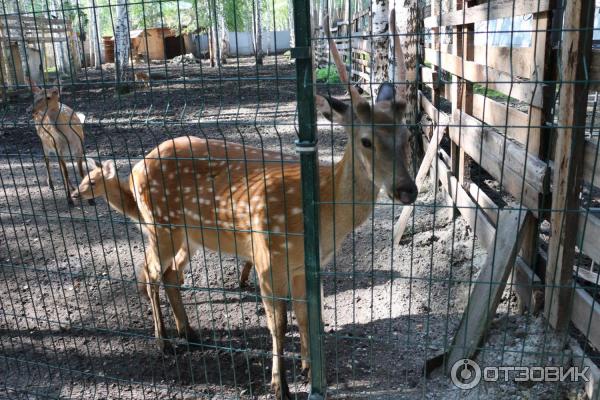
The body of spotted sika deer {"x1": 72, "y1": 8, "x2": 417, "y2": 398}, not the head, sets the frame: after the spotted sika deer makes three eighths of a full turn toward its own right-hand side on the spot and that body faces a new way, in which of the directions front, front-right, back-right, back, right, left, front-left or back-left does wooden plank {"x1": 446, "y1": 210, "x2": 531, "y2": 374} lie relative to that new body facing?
back

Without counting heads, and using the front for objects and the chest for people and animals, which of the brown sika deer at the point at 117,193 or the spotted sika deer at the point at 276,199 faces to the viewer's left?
the brown sika deer at the point at 117,193

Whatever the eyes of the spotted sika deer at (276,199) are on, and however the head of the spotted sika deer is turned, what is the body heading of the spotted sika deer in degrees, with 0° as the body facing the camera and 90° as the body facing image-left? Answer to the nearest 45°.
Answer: approximately 315°

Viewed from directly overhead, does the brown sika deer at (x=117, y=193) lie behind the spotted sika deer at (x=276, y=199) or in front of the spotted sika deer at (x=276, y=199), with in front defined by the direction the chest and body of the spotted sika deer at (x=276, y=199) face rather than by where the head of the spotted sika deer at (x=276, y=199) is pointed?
behind

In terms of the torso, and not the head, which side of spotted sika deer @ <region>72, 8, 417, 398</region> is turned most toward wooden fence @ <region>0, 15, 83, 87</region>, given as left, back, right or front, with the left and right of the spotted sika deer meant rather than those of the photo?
back

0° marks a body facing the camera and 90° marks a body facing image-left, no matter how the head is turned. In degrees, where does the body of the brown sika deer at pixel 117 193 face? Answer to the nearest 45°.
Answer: approximately 90°

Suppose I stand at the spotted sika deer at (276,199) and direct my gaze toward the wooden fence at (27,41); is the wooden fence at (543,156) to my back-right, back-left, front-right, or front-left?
back-right

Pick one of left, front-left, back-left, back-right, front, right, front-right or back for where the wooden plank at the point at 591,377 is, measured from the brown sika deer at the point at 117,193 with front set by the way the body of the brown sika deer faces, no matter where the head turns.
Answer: back-left
